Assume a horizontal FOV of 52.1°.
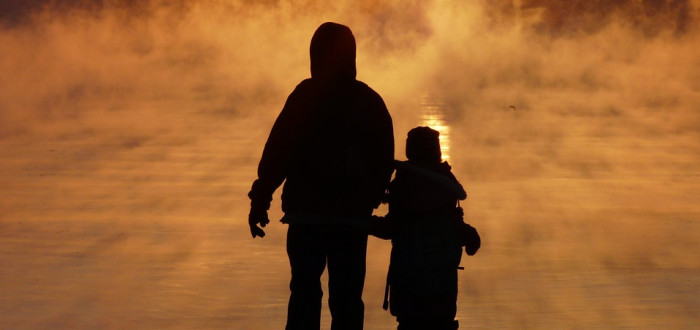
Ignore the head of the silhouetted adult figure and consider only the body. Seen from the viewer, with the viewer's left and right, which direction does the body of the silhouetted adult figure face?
facing away from the viewer

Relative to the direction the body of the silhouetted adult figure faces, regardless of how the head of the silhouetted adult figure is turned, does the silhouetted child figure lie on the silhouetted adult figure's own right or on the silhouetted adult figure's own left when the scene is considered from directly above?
on the silhouetted adult figure's own right
